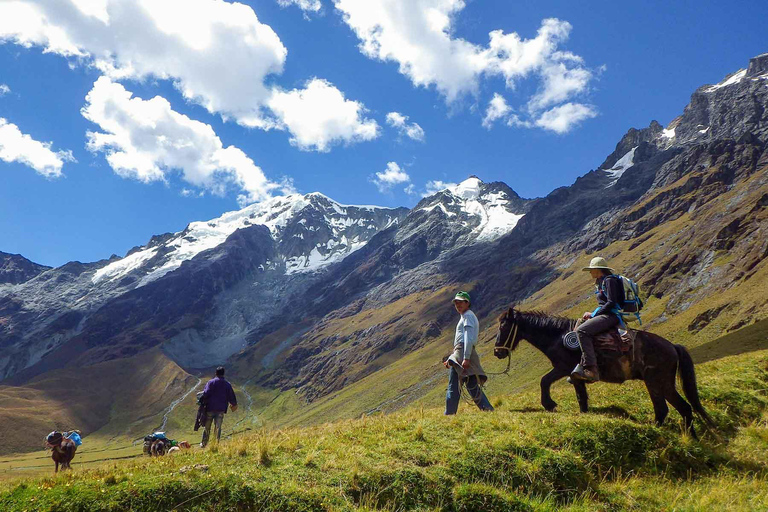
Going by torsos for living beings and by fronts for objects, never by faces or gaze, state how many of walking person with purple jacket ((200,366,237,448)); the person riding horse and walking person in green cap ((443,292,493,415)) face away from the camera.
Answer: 1

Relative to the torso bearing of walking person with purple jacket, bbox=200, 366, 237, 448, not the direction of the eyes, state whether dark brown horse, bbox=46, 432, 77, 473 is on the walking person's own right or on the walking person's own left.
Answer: on the walking person's own left

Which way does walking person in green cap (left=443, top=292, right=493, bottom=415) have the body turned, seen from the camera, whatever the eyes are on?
to the viewer's left

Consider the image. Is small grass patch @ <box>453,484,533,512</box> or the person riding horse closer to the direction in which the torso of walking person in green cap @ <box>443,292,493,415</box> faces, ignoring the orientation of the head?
the small grass patch

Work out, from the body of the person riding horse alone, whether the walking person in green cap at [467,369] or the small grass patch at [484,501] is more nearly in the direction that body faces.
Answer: the walking person in green cap

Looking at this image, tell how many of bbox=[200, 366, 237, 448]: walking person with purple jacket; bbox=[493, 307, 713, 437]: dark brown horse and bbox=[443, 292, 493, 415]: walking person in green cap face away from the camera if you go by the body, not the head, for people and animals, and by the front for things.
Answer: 1

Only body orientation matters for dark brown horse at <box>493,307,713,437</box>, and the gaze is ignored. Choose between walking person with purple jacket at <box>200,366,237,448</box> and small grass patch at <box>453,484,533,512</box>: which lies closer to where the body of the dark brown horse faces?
the walking person with purple jacket

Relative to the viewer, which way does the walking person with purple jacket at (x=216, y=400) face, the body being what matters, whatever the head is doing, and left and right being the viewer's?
facing away from the viewer

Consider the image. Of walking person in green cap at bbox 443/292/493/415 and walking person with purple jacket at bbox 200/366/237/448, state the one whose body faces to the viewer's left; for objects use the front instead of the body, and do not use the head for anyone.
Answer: walking person in green cap at bbox 443/292/493/415

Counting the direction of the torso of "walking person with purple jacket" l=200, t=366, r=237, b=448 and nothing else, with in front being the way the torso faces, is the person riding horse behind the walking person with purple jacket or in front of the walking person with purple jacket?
behind

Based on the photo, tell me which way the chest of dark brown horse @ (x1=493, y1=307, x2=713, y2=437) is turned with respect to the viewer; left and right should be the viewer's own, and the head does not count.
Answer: facing to the left of the viewer

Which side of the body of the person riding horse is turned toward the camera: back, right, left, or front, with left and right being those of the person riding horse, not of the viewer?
left

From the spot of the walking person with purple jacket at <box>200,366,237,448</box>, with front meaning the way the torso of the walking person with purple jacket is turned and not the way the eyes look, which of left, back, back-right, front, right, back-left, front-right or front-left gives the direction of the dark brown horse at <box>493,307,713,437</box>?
back-right
